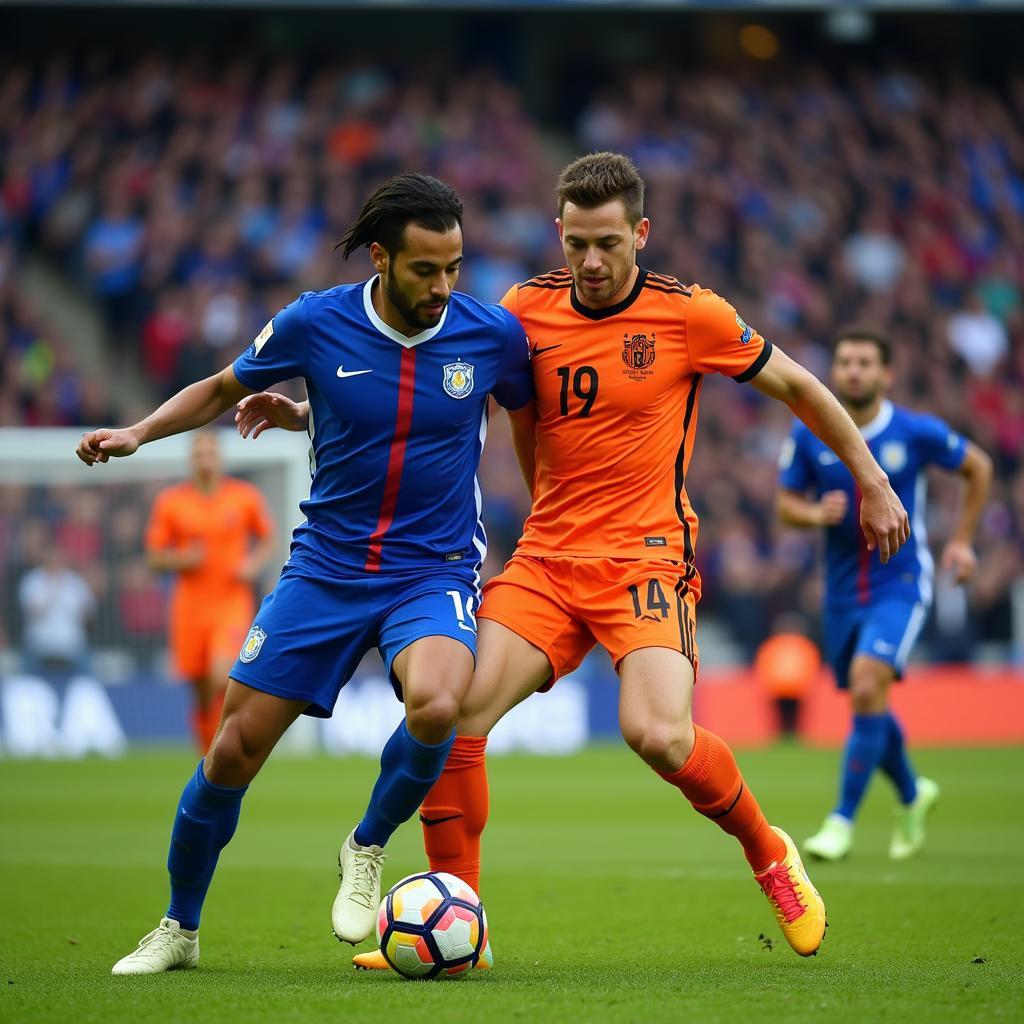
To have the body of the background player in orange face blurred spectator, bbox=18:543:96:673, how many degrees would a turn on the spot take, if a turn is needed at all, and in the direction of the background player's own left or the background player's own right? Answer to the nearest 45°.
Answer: approximately 180°

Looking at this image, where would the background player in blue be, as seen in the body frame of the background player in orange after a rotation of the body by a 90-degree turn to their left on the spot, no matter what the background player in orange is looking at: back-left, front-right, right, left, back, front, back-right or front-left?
front-right

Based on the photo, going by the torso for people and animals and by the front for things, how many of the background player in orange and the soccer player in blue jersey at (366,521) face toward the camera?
2

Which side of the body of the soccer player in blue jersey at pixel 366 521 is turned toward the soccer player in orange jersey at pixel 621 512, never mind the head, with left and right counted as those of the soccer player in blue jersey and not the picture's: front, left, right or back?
left

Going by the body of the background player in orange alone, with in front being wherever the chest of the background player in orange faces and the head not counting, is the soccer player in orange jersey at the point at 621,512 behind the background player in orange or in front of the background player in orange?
in front

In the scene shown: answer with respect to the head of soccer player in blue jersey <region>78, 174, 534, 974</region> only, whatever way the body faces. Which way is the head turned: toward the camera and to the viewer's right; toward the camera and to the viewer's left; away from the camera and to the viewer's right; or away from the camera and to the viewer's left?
toward the camera and to the viewer's right

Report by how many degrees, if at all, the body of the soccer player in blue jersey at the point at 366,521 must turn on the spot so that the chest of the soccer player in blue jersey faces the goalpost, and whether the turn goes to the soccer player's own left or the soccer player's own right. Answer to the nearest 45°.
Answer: approximately 180°

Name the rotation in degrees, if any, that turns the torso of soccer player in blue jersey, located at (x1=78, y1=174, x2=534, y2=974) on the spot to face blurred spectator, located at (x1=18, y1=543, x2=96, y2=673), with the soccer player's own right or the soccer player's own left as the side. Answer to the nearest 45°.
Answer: approximately 180°
